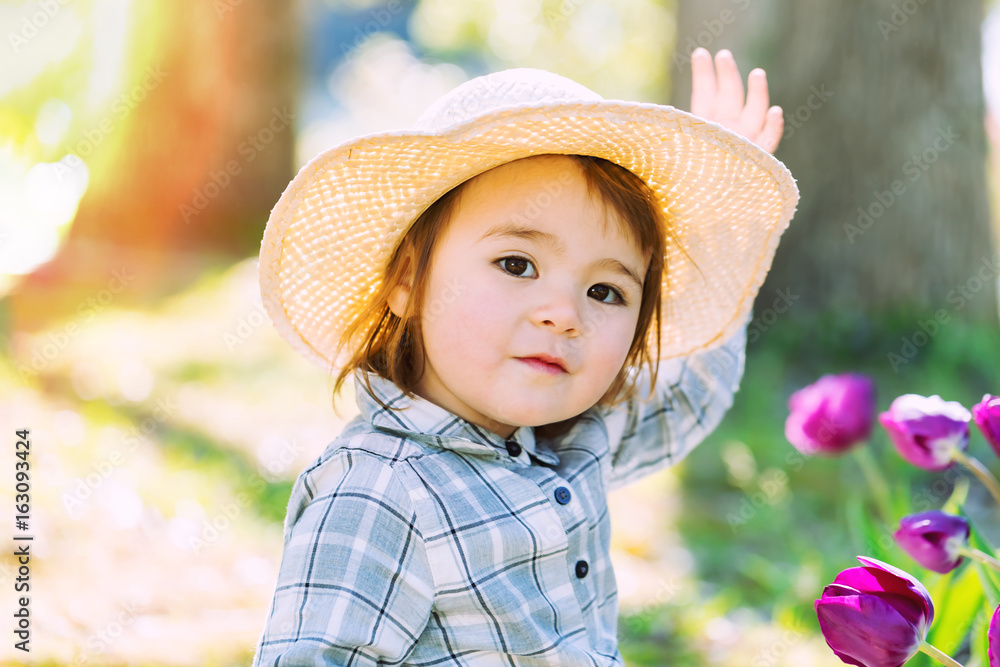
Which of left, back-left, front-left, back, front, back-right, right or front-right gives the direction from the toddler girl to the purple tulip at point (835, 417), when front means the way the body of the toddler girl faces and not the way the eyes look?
left

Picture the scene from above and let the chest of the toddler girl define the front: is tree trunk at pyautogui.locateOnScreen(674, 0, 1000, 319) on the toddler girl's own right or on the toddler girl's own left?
on the toddler girl's own left

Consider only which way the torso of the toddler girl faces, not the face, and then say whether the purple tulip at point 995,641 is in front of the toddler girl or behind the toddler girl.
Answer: in front

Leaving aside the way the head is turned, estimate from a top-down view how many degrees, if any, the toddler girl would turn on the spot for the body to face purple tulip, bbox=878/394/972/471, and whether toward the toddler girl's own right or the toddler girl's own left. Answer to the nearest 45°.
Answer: approximately 45° to the toddler girl's own left
